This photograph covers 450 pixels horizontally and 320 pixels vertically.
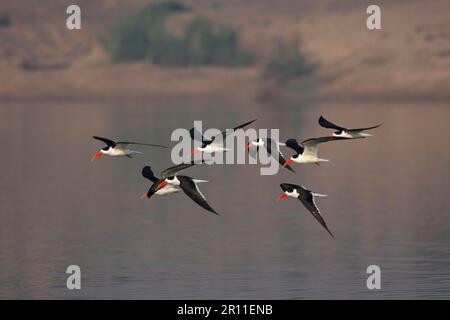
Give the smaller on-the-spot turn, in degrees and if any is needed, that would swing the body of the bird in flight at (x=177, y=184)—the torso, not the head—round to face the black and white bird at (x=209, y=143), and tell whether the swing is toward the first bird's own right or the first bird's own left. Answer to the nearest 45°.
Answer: approximately 135° to the first bird's own right

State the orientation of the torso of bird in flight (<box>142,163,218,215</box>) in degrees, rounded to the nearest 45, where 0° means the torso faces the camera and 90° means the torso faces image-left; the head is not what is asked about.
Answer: approximately 90°
